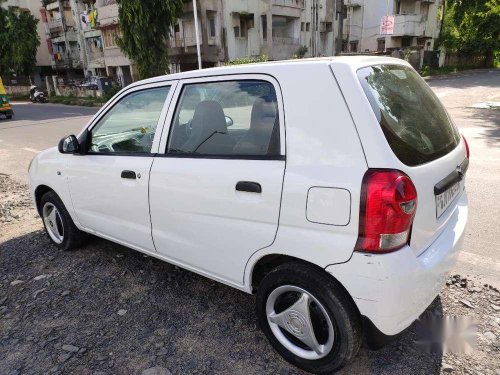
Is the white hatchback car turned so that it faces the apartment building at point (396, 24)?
no

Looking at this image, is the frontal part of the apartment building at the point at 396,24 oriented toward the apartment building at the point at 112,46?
no

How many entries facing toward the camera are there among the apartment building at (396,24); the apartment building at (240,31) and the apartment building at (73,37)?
3

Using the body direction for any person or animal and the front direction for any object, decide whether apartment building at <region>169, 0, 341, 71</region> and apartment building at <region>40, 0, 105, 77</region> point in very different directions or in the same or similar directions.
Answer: same or similar directions

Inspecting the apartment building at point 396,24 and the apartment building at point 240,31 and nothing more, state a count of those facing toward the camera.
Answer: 2

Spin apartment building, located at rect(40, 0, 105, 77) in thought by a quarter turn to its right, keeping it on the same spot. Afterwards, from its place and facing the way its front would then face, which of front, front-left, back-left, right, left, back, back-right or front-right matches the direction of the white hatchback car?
left

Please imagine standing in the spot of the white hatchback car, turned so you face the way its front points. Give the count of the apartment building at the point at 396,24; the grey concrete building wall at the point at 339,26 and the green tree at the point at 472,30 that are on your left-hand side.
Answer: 0

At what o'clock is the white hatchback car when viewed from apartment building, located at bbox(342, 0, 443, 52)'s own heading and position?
The white hatchback car is roughly at 12 o'clock from the apartment building.

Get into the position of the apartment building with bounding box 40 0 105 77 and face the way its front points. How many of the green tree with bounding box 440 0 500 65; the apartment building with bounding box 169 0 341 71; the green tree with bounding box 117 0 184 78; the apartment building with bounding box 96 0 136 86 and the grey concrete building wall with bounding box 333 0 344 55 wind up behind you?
0

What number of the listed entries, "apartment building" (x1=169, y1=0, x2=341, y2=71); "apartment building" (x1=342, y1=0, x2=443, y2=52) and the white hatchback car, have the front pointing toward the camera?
2

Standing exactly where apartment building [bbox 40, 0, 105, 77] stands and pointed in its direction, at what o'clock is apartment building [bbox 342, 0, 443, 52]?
apartment building [bbox 342, 0, 443, 52] is roughly at 10 o'clock from apartment building [bbox 40, 0, 105, 77].

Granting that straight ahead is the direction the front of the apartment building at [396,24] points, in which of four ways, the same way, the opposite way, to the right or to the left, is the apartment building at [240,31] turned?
the same way

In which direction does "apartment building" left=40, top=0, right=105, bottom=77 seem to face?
toward the camera

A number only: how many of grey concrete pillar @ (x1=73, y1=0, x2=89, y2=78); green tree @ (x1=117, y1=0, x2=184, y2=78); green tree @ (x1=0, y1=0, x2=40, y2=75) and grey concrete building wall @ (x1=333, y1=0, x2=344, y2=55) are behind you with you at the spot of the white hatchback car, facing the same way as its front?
0

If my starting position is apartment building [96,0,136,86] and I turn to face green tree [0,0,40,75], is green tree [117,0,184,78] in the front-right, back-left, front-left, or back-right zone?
back-left

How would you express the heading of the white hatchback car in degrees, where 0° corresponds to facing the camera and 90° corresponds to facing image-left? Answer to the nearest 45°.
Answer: approximately 135°
